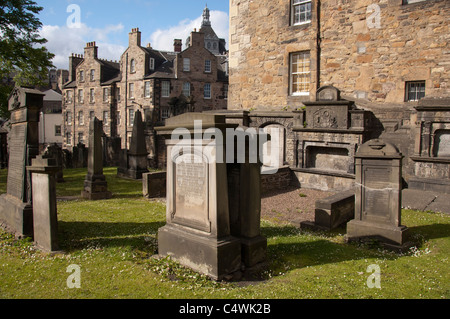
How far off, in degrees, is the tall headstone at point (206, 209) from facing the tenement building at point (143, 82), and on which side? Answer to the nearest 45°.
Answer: approximately 135° to its right

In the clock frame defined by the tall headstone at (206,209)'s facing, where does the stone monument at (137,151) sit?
The stone monument is roughly at 4 o'clock from the tall headstone.

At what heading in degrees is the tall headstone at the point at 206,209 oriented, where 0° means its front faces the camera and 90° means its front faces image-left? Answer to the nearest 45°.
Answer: approximately 45°

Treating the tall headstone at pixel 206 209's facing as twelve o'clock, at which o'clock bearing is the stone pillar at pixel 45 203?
The stone pillar is roughly at 2 o'clock from the tall headstone.

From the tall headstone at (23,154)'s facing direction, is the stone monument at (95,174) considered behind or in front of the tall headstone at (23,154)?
behind

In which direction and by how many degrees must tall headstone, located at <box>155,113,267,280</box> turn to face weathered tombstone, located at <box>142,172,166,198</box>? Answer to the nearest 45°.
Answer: approximately 135° to its right

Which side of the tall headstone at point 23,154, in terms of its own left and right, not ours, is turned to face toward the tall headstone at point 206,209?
left

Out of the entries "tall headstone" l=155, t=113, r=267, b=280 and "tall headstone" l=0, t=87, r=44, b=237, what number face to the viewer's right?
0
